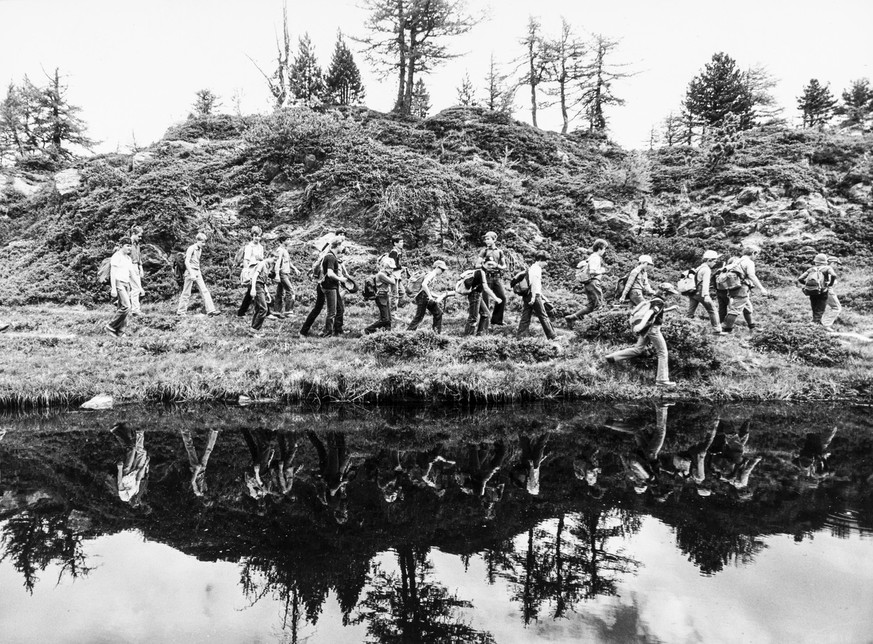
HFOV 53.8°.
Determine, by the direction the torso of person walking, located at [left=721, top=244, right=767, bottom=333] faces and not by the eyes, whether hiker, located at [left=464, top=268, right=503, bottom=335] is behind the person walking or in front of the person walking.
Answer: behind

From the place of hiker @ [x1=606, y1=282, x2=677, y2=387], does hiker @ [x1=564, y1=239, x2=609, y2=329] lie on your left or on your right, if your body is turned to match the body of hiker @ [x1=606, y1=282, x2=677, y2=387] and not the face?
on your left

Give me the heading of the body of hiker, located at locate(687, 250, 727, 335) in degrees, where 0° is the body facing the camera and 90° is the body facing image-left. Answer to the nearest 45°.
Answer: approximately 270°

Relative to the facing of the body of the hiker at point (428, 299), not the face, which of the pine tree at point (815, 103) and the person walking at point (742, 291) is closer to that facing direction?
the person walking

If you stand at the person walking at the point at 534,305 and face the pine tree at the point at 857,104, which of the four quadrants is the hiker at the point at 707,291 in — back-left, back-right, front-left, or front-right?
front-right

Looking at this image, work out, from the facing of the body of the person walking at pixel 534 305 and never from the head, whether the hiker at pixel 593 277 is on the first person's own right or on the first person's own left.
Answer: on the first person's own left

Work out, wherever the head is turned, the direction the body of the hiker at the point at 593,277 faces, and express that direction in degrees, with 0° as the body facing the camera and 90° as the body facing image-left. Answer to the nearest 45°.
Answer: approximately 270°

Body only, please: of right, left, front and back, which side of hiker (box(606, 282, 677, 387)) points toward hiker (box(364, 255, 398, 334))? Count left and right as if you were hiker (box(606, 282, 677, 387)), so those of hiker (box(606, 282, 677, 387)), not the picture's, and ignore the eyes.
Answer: back

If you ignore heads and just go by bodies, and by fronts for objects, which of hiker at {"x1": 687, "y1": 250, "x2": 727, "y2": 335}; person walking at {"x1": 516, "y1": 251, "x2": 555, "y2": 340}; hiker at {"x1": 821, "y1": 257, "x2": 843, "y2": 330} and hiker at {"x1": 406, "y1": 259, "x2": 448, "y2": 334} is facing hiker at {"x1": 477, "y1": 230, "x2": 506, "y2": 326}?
hiker at {"x1": 406, "y1": 259, "x2": 448, "y2": 334}

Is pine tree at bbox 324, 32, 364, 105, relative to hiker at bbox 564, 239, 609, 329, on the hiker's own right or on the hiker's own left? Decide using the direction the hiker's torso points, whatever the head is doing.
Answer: on the hiker's own left

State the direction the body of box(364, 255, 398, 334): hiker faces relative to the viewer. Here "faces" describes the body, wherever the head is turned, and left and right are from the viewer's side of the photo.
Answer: facing to the right of the viewer

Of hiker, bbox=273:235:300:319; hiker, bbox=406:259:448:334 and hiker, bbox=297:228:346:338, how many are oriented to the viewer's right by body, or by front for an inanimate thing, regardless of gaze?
3

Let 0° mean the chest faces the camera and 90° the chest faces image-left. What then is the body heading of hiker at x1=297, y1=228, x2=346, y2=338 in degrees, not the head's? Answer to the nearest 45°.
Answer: approximately 270°

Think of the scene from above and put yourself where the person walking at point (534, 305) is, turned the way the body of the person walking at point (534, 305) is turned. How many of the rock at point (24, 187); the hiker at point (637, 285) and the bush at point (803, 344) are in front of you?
2

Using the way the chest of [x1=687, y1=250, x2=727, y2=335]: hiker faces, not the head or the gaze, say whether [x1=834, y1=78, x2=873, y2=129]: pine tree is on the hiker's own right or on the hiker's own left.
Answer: on the hiker's own left

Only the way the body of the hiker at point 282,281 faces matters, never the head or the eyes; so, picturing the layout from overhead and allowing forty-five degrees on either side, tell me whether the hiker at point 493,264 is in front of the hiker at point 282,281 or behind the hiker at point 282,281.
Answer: in front

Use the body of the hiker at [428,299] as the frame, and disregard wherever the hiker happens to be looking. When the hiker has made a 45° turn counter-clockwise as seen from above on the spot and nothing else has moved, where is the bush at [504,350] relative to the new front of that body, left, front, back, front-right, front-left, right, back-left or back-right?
right
